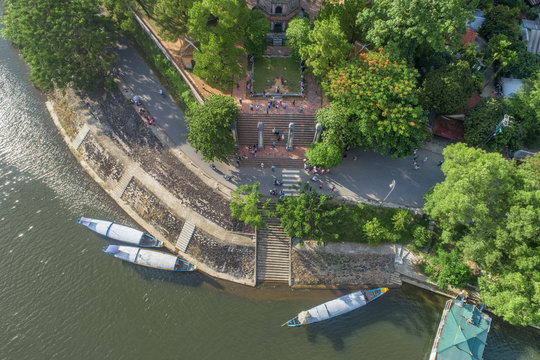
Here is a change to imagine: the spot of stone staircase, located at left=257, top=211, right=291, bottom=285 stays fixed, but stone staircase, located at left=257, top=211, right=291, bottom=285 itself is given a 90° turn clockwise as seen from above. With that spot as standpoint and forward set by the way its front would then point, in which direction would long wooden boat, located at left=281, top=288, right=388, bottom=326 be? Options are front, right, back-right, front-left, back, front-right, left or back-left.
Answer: back-left

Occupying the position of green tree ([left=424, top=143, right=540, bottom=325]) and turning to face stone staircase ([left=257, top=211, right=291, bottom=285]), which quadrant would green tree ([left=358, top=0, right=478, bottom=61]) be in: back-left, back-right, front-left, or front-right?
front-right

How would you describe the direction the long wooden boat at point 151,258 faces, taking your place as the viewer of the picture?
facing to the right of the viewer

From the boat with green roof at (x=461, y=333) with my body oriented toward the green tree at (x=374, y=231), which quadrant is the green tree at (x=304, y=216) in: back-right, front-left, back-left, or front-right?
front-left

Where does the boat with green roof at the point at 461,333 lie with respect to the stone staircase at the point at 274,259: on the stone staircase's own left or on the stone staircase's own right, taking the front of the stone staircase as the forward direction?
on the stone staircase's own left

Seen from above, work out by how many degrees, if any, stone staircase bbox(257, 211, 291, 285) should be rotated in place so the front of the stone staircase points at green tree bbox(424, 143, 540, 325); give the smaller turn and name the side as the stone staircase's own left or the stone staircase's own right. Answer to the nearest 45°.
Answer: approximately 90° to the stone staircase's own left

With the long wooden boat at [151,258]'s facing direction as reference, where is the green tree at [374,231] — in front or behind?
in front

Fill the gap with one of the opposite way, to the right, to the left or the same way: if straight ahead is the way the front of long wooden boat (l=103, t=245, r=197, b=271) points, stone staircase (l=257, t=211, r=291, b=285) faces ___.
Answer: to the right

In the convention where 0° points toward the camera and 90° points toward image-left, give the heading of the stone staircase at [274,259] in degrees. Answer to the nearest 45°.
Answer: approximately 0°
